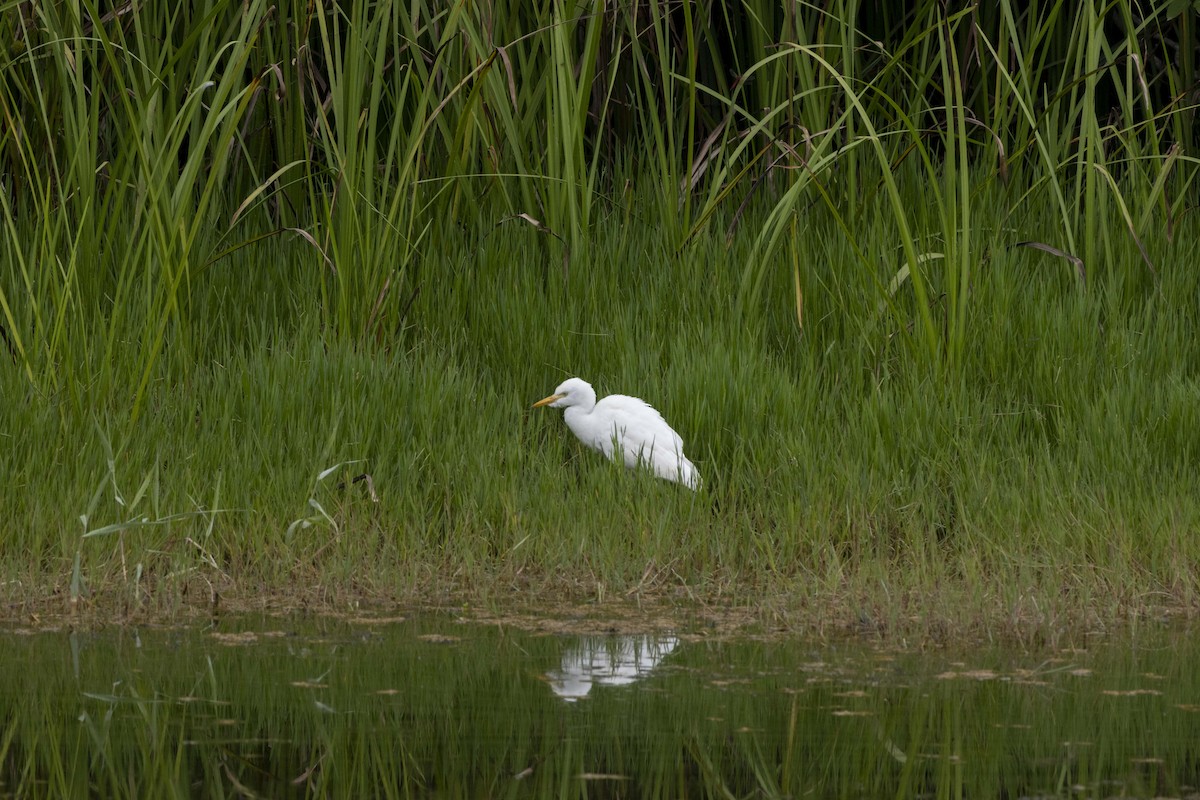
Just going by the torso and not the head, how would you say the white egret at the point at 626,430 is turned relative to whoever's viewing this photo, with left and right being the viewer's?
facing to the left of the viewer
